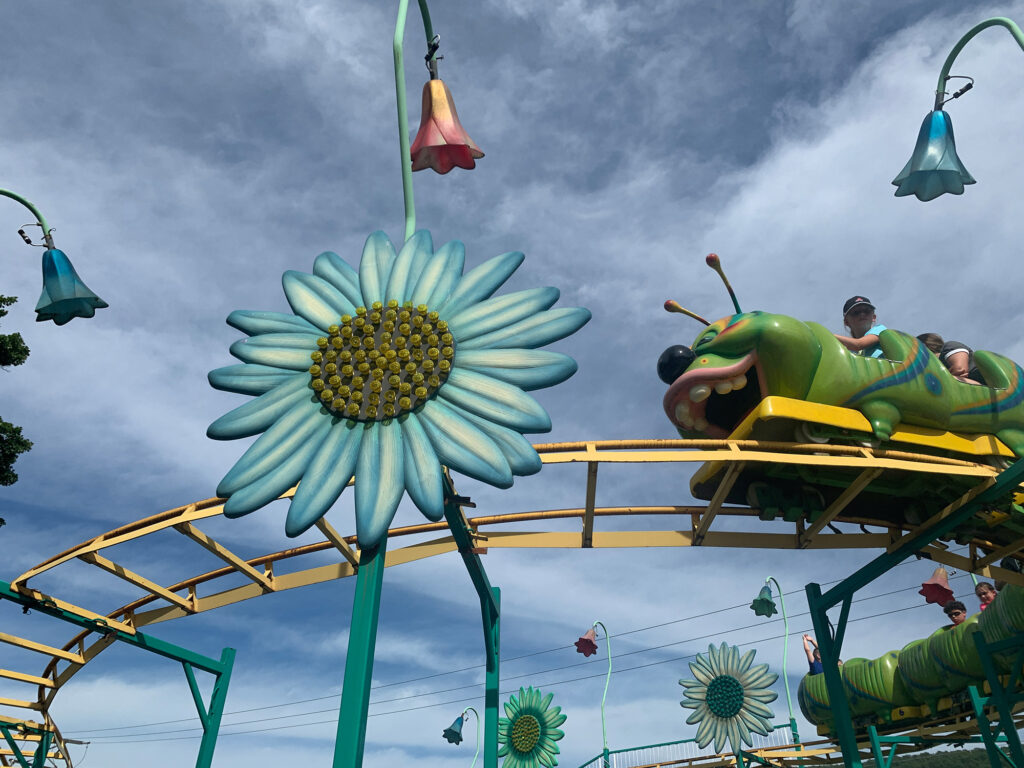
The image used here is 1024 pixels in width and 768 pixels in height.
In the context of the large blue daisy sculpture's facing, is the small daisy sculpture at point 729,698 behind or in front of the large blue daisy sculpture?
behind

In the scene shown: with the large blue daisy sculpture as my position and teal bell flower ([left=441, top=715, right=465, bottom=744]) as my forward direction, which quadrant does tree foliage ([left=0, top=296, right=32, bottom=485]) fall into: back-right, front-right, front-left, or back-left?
front-left

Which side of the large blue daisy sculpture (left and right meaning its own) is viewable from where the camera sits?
front

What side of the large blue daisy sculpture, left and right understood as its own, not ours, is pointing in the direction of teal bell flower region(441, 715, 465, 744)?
back

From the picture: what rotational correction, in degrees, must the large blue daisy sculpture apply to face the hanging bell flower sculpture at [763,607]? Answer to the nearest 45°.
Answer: approximately 135° to its left

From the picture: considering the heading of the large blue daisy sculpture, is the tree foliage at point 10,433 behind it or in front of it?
behind

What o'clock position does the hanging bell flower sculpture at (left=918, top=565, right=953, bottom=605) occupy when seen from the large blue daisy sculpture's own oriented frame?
The hanging bell flower sculpture is roughly at 8 o'clock from the large blue daisy sculpture.

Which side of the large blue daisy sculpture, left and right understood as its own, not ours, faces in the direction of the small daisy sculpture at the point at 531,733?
back

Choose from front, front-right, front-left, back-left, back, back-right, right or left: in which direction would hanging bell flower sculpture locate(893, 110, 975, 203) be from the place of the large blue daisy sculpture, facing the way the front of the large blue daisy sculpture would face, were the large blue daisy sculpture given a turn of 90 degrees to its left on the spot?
front

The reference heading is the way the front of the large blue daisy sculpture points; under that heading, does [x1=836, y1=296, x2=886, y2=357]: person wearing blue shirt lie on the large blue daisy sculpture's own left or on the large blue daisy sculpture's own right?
on the large blue daisy sculpture's own left

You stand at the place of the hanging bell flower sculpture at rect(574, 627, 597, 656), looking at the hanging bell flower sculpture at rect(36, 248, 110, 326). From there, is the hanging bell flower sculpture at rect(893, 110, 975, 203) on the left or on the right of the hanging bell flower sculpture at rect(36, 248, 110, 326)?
left

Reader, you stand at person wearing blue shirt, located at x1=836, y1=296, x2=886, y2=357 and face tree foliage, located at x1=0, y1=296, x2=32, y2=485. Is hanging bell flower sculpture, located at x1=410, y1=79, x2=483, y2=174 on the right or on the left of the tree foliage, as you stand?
left
